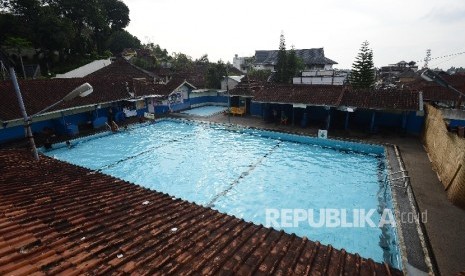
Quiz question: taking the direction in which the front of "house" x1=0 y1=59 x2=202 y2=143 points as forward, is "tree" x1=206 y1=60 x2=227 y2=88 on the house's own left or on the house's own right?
on the house's own left

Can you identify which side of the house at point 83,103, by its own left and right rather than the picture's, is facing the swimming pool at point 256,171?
front

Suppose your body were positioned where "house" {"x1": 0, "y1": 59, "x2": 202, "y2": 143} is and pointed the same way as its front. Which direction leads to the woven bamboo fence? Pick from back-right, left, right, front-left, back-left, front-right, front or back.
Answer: front

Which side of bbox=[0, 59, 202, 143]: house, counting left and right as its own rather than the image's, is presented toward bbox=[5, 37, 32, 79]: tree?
back

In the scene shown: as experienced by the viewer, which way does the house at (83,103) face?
facing the viewer and to the right of the viewer

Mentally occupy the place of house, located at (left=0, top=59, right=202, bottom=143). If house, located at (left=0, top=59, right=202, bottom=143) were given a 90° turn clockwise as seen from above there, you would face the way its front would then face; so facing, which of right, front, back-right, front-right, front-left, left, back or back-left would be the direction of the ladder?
left

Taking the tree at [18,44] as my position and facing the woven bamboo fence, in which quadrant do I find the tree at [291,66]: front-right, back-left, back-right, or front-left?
front-left

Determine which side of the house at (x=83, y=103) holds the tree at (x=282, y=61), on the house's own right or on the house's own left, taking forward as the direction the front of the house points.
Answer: on the house's own left
